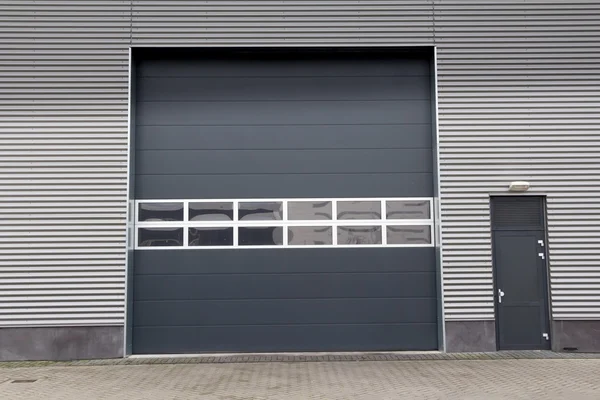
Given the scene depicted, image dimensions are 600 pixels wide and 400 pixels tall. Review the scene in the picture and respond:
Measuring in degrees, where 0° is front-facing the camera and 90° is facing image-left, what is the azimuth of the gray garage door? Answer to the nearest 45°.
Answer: approximately 0°

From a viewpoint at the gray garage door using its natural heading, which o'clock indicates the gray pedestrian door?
The gray pedestrian door is roughly at 9 o'clock from the gray garage door.

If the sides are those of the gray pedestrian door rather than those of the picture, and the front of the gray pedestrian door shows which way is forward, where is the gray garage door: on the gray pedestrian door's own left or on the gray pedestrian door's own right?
on the gray pedestrian door's own right

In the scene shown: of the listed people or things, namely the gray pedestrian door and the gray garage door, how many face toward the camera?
2
